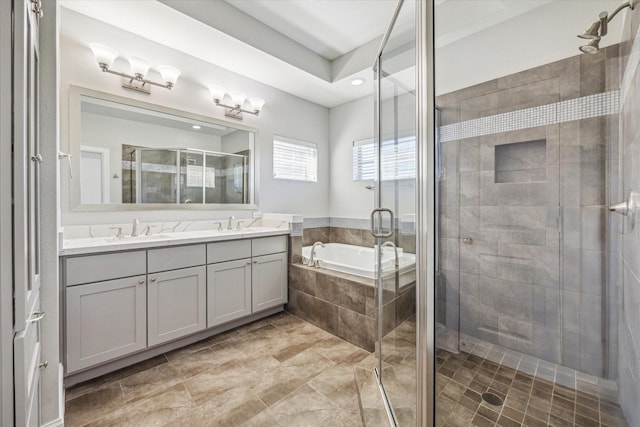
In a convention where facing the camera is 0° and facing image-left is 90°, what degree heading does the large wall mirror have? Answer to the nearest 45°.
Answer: approximately 315°

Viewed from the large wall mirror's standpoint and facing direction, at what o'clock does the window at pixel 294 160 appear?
The window is roughly at 10 o'clock from the large wall mirror.

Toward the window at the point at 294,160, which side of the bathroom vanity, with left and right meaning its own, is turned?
left
